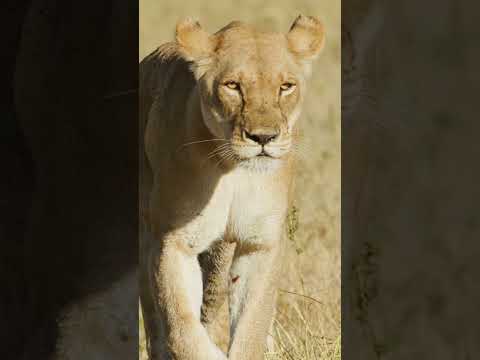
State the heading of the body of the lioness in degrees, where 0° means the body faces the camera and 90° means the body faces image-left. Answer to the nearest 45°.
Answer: approximately 0°
